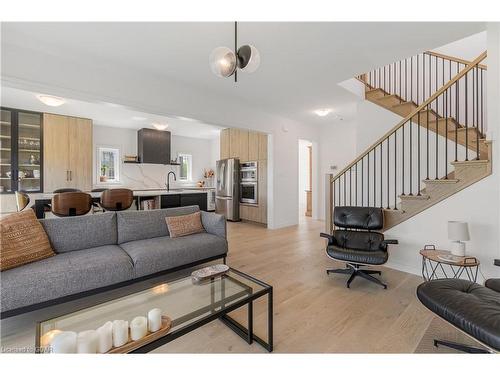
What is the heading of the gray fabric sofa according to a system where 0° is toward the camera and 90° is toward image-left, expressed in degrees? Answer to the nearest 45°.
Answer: approximately 315°

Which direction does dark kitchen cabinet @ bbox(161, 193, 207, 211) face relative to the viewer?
toward the camera

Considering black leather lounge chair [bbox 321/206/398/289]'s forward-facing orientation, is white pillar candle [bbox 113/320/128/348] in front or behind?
in front

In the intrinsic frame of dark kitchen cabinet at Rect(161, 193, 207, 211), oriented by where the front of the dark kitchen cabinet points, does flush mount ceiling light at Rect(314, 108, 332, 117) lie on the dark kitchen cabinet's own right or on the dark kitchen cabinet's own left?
on the dark kitchen cabinet's own left

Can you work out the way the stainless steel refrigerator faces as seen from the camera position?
facing the viewer and to the left of the viewer

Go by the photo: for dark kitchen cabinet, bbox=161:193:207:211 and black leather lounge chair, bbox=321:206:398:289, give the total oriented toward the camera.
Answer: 2

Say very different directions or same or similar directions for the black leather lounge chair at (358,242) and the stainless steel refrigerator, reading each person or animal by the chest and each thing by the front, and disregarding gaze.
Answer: same or similar directions

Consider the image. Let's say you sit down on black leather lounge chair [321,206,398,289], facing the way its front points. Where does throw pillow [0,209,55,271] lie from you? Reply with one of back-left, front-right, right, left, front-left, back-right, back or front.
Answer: front-right

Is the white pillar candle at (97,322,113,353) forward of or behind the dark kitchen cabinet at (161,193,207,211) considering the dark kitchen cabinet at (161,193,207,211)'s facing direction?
forward

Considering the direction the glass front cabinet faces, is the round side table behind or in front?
in front

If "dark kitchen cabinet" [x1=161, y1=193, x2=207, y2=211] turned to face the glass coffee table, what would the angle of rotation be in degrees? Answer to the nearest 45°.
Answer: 0° — it already faces it

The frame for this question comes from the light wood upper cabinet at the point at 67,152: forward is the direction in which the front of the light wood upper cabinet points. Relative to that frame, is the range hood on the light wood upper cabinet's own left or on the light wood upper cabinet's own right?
on the light wood upper cabinet's own left
